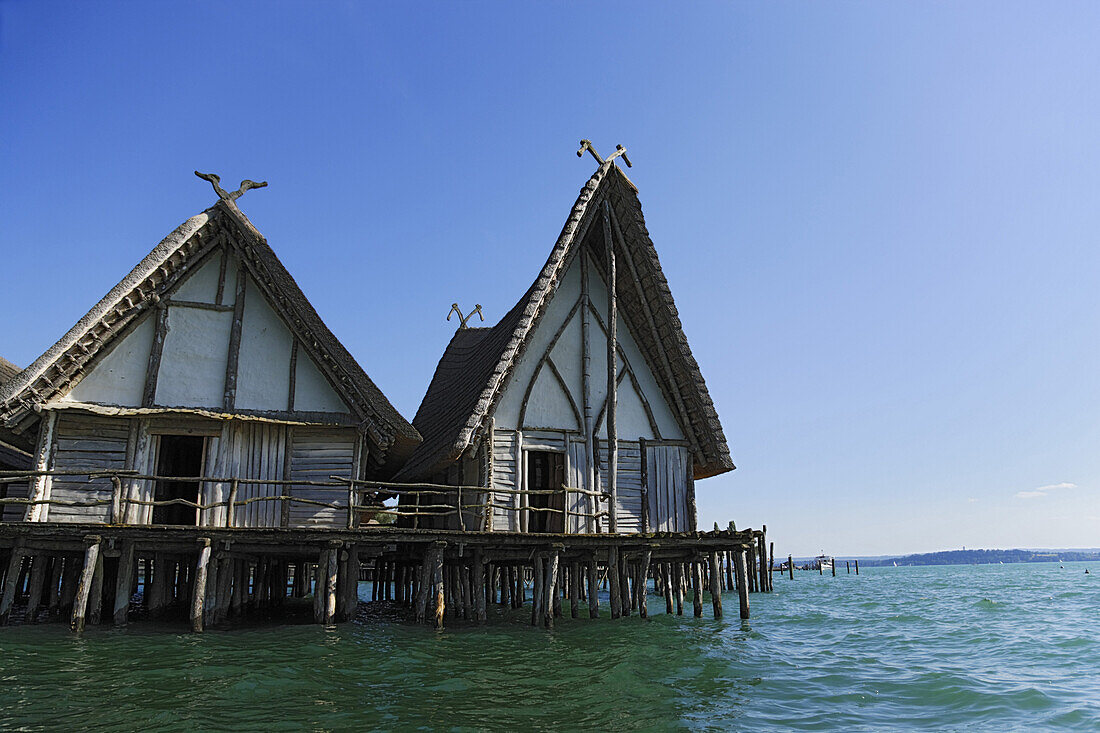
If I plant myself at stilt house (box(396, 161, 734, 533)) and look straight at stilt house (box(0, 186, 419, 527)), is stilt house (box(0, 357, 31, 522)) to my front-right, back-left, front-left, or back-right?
front-right

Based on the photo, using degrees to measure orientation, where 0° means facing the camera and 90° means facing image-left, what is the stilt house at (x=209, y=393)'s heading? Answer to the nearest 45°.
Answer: approximately 0°

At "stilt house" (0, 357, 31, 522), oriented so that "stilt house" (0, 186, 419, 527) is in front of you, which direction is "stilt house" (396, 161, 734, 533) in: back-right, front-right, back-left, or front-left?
front-left

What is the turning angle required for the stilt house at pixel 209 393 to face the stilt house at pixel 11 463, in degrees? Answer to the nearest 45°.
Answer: approximately 135° to its right

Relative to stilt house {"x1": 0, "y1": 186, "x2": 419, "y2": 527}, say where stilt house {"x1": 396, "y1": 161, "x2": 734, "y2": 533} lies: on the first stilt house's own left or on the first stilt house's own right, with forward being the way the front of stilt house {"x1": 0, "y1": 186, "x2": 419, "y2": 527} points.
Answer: on the first stilt house's own left
